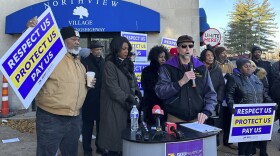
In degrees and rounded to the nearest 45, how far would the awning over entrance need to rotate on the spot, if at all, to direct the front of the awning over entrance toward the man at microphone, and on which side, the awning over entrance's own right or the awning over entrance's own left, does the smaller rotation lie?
0° — it already faces them

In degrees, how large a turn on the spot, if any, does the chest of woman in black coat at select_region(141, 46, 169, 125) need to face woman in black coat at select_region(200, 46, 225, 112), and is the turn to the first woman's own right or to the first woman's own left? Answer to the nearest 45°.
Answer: approximately 45° to the first woman's own left

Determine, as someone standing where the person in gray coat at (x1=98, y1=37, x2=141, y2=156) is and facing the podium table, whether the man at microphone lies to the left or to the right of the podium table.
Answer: left

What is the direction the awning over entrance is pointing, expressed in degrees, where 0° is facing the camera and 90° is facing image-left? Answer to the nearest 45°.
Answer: approximately 0°

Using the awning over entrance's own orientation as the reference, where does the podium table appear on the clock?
The podium table is roughly at 12 o'clock from the awning over entrance.

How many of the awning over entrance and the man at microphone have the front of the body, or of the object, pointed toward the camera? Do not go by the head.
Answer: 2

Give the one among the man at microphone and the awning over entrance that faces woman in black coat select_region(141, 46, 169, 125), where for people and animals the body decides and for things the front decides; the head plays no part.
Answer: the awning over entrance

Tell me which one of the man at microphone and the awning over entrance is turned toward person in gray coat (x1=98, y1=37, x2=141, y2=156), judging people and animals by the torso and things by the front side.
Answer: the awning over entrance

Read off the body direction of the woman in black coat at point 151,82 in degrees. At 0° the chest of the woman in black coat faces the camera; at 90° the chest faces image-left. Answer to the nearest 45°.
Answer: approximately 315°
